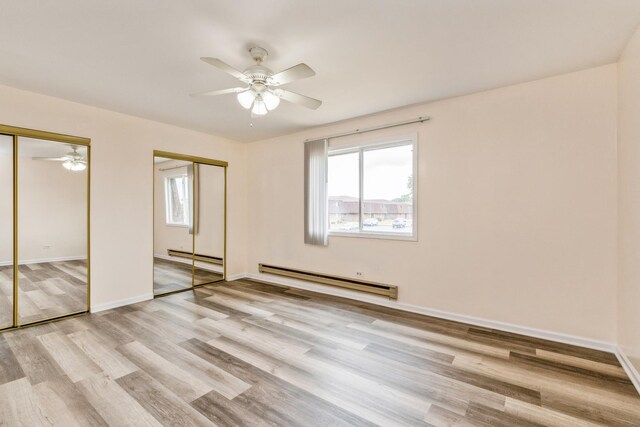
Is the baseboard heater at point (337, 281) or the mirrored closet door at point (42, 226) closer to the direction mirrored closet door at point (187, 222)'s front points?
the baseboard heater

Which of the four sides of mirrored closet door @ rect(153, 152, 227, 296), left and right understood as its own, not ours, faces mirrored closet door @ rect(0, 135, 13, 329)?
right

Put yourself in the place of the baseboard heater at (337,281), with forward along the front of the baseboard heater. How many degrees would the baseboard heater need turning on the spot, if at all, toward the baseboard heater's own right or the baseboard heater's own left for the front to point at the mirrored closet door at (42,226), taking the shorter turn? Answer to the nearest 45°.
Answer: approximately 45° to the baseboard heater's own right

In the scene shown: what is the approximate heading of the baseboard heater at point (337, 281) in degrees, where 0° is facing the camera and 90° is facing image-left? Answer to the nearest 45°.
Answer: approximately 45°

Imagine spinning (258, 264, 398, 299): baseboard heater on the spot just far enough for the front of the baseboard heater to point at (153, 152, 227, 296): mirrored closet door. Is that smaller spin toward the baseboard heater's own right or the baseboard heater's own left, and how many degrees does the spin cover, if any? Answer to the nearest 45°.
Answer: approximately 45° to the baseboard heater's own right

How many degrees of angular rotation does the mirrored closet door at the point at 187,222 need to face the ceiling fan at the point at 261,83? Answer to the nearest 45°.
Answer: approximately 45° to its right

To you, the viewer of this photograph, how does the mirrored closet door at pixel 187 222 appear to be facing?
facing the viewer and to the right of the viewer

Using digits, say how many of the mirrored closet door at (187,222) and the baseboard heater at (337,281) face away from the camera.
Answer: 0

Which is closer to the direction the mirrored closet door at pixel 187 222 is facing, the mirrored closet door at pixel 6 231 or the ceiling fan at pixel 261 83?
the ceiling fan
